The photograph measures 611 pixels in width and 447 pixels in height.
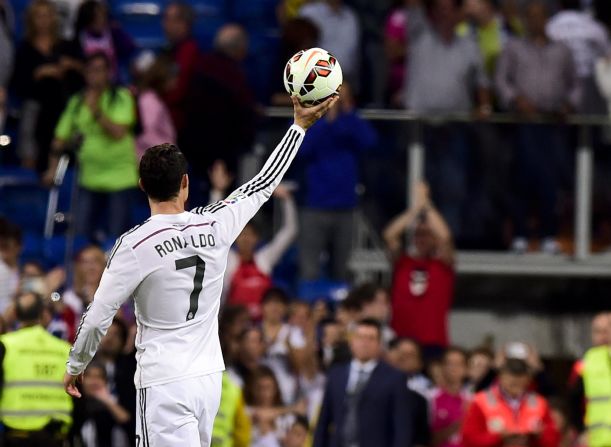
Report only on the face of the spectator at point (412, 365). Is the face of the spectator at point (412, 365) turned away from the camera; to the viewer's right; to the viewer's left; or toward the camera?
toward the camera

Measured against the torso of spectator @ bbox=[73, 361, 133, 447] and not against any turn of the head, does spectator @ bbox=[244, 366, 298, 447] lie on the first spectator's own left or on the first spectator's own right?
on the first spectator's own left

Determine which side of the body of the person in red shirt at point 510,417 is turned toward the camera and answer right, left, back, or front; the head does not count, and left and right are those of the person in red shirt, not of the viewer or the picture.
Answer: front

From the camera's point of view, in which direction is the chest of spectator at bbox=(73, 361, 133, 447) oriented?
toward the camera

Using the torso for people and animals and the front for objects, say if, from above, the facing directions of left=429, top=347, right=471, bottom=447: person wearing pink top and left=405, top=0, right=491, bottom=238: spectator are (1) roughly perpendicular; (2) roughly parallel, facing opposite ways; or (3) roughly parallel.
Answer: roughly parallel

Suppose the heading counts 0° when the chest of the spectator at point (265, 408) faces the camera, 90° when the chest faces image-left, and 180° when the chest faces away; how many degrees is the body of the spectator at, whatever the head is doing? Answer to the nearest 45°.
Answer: approximately 0°

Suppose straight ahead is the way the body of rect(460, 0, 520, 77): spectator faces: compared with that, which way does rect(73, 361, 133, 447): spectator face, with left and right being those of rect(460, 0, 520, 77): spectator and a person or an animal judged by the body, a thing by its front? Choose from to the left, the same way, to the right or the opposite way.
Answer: the same way

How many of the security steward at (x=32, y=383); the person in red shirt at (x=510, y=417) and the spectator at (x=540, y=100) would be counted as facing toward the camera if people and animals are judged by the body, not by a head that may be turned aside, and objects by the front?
2

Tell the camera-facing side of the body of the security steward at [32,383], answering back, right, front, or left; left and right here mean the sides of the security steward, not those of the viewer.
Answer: back

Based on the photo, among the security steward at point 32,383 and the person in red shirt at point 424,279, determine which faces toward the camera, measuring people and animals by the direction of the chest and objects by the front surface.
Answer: the person in red shirt

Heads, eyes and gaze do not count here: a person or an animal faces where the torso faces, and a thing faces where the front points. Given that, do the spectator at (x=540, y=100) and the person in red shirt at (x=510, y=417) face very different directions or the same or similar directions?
same or similar directions

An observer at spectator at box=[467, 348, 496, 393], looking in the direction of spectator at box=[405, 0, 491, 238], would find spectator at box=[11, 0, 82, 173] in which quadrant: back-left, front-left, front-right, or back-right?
front-left

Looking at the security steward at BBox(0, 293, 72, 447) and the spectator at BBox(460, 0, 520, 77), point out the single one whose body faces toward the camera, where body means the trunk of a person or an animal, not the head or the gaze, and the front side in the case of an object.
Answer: the spectator

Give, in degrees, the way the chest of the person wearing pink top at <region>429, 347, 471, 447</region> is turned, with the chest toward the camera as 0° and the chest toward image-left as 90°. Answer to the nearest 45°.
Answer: approximately 0°

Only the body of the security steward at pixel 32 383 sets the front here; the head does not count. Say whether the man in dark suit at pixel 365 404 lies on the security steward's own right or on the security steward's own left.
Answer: on the security steward's own right

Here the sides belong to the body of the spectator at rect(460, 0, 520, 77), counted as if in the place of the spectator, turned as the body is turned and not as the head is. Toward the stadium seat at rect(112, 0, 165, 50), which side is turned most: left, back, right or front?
right

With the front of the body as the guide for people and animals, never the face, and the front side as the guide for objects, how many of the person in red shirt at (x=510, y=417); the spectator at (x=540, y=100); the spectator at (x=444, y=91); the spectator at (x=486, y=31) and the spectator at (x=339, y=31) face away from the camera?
0

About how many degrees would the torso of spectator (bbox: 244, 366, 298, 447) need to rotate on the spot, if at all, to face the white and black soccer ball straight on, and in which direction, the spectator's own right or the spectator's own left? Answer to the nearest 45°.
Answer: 0° — they already face it

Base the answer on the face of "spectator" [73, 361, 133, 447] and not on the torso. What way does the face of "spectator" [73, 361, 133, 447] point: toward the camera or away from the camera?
toward the camera
